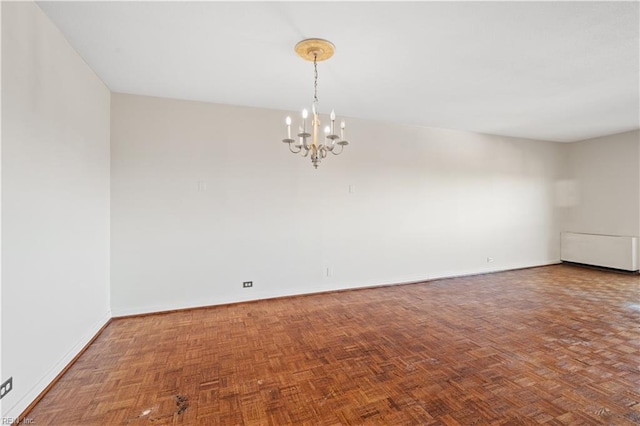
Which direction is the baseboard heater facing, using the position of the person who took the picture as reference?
facing the viewer and to the left of the viewer

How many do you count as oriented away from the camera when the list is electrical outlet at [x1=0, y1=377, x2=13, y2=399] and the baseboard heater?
0

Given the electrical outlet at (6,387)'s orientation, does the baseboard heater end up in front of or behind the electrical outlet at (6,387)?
in front

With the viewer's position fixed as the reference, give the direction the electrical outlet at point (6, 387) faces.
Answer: facing the viewer and to the right of the viewer
